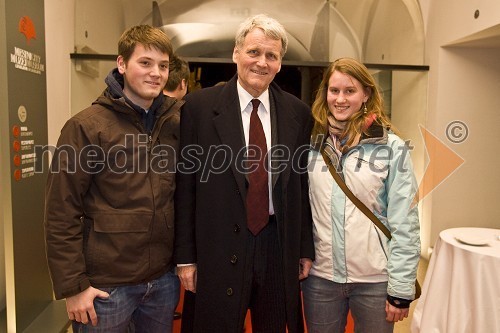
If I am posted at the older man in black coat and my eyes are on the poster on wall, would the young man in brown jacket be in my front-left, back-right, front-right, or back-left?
front-left

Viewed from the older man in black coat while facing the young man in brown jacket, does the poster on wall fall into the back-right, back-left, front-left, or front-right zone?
front-right

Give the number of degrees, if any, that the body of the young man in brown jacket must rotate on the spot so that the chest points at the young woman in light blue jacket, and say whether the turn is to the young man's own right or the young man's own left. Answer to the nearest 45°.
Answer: approximately 45° to the young man's own left

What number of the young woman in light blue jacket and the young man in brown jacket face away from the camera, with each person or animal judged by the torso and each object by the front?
0

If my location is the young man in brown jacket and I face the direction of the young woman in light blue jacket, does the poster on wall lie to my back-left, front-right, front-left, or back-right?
back-left

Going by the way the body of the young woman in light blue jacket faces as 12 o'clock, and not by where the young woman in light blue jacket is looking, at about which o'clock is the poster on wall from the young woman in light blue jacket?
The poster on wall is roughly at 2 o'clock from the young woman in light blue jacket.

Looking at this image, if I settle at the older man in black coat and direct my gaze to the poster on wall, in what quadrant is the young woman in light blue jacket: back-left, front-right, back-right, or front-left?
back-right

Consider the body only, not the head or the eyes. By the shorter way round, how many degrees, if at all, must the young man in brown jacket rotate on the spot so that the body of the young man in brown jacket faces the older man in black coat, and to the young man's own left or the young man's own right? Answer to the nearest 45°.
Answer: approximately 45° to the young man's own left

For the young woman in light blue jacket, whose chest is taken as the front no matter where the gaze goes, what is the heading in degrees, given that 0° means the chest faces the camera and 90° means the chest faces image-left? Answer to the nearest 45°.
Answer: approximately 45°

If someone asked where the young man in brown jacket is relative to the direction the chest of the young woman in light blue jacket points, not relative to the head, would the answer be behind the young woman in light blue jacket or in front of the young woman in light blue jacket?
in front

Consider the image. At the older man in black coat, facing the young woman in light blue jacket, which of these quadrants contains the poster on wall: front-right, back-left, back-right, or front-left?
back-left

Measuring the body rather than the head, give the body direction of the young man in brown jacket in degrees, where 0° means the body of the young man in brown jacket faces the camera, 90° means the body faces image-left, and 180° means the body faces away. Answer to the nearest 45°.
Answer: approximately 315°
